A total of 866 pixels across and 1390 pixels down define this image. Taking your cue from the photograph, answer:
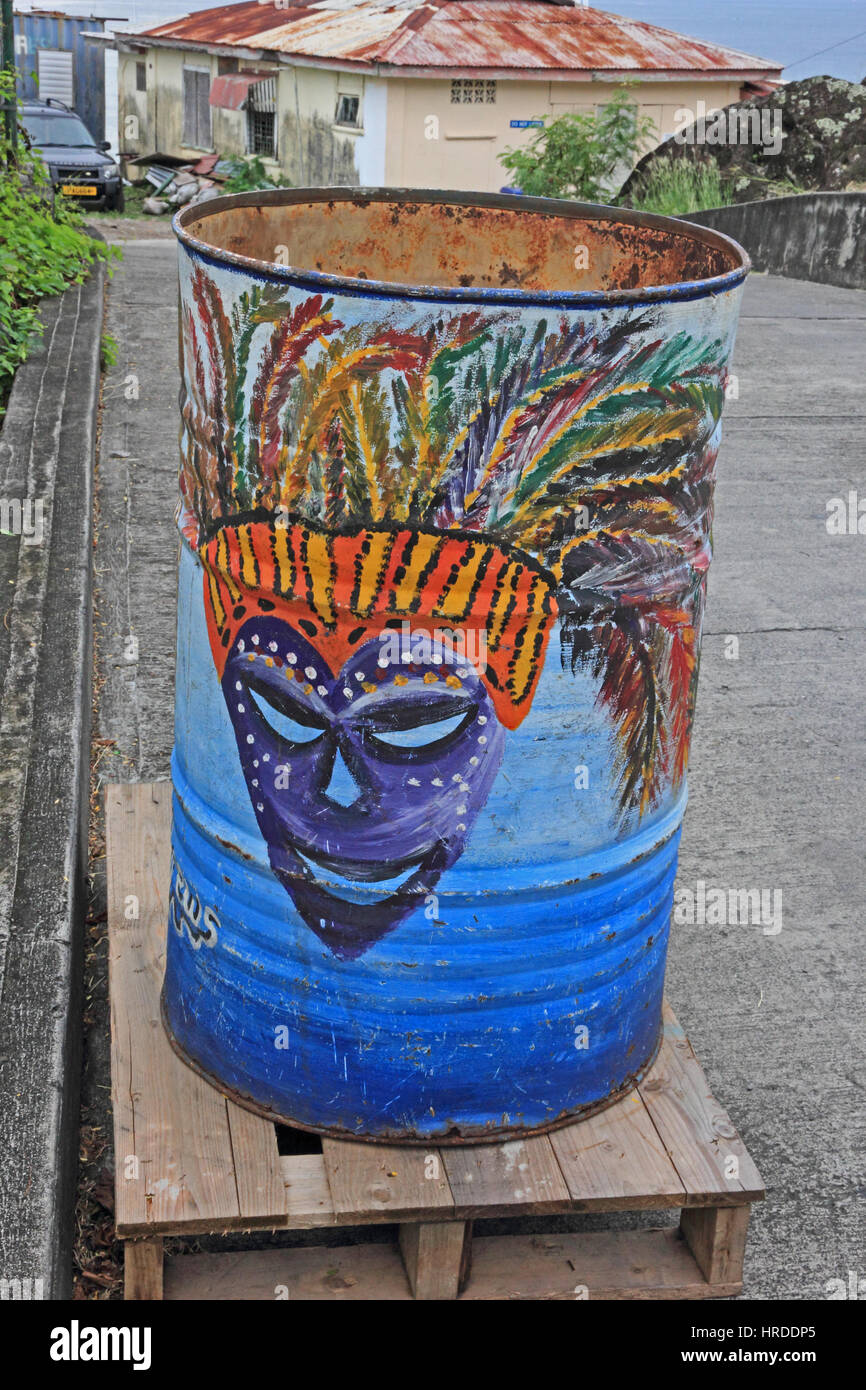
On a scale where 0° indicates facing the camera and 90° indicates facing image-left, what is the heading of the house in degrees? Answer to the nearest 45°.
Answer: approximately 45°

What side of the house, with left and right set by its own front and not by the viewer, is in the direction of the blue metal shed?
right

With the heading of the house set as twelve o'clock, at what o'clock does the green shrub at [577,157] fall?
The green shrub is roughly at 10 o'clock from the house.

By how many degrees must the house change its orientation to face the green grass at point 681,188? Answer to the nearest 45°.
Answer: approximately 45° to its left

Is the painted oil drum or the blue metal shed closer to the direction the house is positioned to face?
the painted oil drum

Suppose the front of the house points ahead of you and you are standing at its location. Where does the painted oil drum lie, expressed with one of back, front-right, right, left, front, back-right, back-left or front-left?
front-left

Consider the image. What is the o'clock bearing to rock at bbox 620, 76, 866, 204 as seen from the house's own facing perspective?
The rock is roughly at 10 o'clock from the house.
